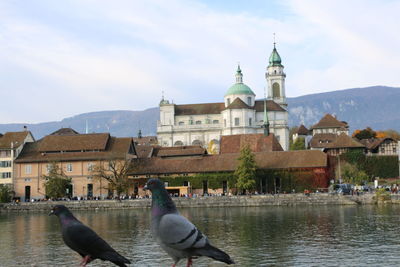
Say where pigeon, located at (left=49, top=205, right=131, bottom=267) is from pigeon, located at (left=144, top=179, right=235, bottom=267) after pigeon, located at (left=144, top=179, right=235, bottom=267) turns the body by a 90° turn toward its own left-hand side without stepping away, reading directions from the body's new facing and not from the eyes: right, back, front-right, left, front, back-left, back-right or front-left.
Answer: back-right

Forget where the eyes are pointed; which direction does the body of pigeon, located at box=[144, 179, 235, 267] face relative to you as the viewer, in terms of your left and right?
facing to the left of the viewer

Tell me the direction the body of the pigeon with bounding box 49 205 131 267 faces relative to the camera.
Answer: to the viewer's left
